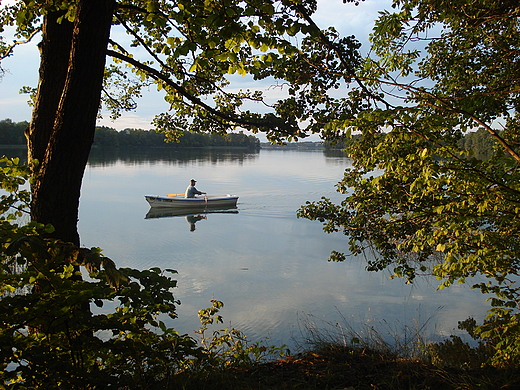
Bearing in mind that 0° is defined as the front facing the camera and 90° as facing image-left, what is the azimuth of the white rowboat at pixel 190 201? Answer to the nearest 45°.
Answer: approximately 90°

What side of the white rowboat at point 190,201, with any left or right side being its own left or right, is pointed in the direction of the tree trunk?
left
